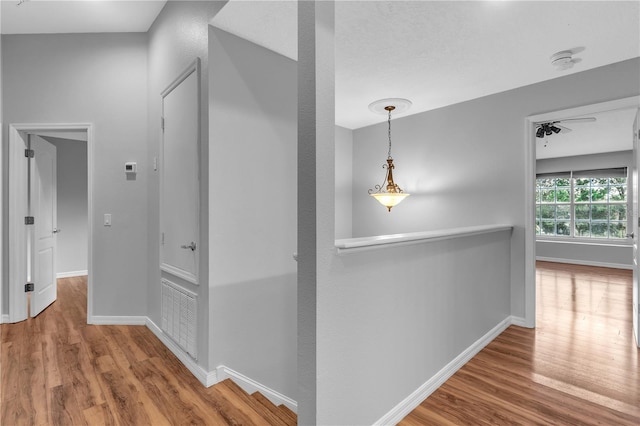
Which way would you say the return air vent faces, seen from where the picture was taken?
facing the viewer and to the left of the viewer

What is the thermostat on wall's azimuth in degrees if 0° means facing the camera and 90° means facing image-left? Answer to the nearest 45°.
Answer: approximately 0°

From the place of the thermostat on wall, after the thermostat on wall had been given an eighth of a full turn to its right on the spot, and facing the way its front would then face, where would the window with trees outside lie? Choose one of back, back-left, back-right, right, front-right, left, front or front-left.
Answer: back-left

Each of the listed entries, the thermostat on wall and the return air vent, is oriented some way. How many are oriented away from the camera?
0

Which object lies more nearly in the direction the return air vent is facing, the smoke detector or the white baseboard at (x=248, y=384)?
the white baseboard

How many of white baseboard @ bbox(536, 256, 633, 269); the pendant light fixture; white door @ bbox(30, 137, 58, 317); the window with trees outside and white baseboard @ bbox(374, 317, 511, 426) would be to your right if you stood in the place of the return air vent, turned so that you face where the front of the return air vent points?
1

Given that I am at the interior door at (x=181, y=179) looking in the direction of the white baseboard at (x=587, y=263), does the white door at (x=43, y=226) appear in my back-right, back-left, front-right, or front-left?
back-left

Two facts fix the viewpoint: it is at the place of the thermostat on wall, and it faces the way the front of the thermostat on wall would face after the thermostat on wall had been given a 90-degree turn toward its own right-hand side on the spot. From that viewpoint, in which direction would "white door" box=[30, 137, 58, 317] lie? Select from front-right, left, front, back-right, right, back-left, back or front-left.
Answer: front-right
